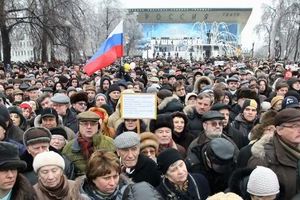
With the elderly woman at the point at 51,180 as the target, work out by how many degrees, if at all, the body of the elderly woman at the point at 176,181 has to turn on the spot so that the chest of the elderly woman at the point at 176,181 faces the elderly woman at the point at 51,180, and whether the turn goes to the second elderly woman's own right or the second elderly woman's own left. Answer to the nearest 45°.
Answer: approximately 135° to the second elderly woman's own right

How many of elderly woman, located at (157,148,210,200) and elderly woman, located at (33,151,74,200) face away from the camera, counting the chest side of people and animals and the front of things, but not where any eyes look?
0

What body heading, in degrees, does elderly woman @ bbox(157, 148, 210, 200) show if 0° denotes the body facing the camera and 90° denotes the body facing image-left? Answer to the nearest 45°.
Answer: approximately 315°

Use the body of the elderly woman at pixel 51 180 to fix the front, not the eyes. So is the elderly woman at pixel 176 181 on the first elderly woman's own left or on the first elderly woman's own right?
on the first elderly woman's own left
